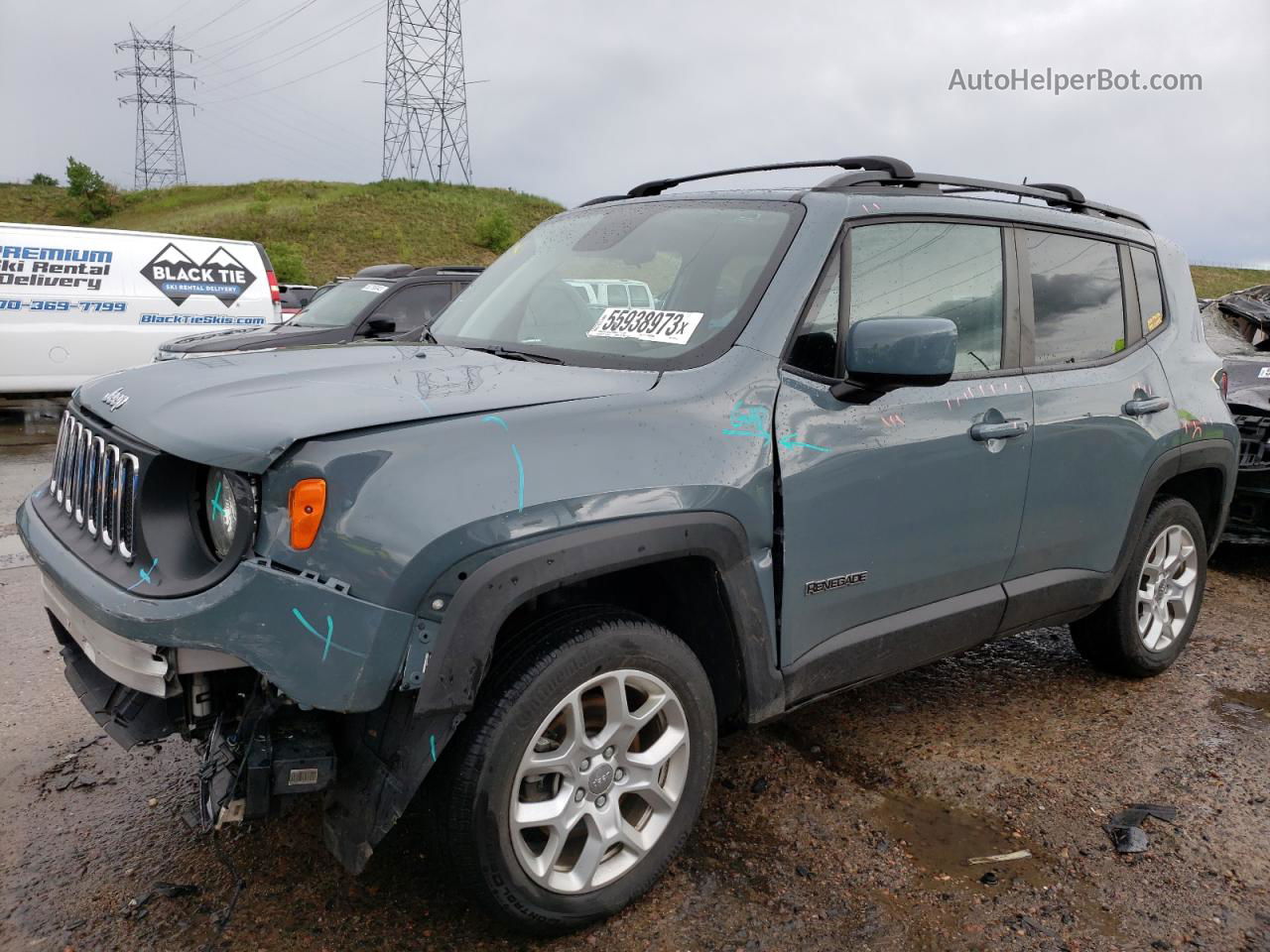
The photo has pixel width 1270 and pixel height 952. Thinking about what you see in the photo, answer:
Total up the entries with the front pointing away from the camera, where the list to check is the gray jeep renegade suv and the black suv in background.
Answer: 0

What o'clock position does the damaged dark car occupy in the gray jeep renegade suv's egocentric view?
The damaged dark car is roughly at 6 o'clock from the gray jeep renegade suv.

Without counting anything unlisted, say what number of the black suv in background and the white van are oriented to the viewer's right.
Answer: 0

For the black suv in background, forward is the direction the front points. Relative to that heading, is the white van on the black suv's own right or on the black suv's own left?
on the black suv's own right

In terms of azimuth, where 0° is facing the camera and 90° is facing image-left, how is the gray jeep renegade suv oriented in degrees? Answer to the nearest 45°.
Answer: approximately 45°

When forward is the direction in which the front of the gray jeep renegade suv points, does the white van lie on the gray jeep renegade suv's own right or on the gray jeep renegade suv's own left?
on the gray jeep renegade suv's own right

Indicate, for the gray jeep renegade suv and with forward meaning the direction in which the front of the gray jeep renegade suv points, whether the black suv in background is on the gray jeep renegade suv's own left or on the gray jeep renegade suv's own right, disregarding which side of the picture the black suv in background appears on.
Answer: on the gray jeep renegade suv's own right

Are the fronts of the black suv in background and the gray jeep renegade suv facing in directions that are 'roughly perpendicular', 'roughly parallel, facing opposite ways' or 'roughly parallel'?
roughly parallel
